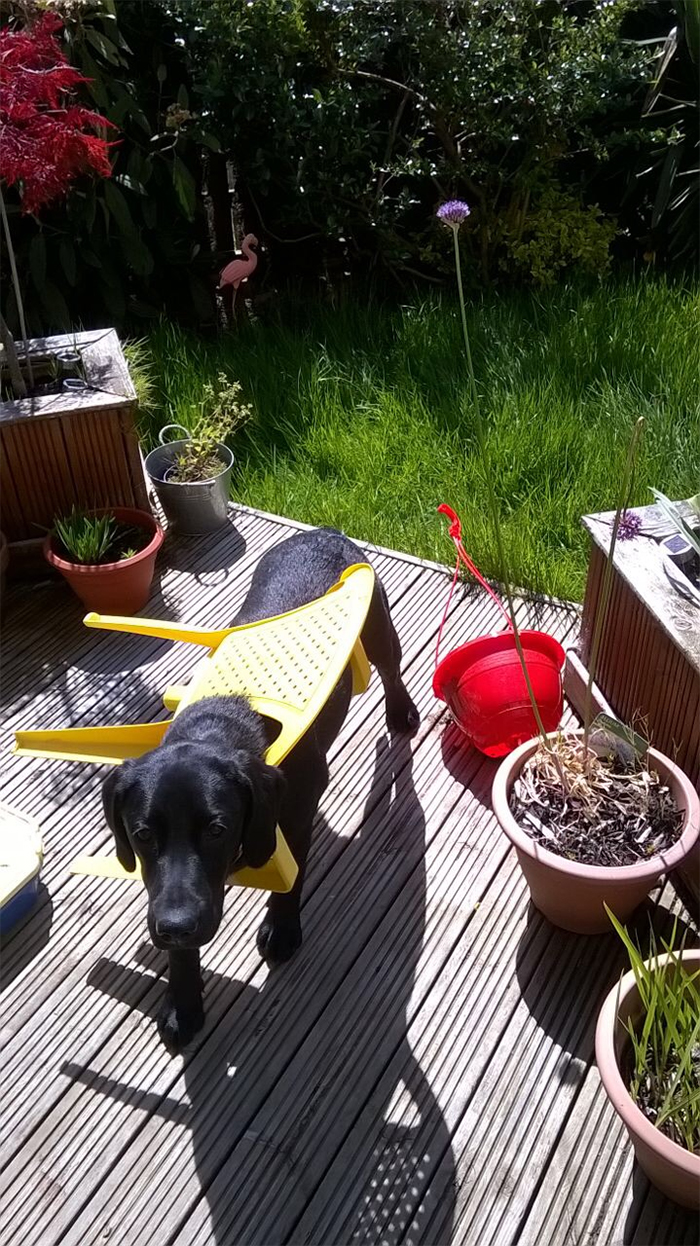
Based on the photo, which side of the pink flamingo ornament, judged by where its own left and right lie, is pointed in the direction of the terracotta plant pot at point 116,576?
right

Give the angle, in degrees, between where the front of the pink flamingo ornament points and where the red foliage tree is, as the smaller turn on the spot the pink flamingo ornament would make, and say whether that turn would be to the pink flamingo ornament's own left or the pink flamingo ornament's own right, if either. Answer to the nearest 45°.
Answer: approximately 90° to the pink flamingo ornament's own right

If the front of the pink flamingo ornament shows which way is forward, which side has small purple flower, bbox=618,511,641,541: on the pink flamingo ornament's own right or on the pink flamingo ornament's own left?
on the pink flamingo ornament's own right

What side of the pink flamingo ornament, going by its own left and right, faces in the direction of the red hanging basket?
right

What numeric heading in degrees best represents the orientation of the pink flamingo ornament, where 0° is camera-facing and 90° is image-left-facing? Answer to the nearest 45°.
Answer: approximately 270°

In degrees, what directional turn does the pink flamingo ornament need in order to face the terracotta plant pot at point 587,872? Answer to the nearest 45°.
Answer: approximately 90° to its right

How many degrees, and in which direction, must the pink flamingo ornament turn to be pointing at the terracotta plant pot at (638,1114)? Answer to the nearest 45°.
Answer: approximately 90° to its right

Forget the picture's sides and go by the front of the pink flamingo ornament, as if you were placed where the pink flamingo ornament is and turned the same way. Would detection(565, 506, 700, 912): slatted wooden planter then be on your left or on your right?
on your right

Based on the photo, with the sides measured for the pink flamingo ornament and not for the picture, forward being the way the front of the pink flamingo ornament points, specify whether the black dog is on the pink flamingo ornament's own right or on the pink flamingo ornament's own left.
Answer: on the pink flamingo ornament's own right
